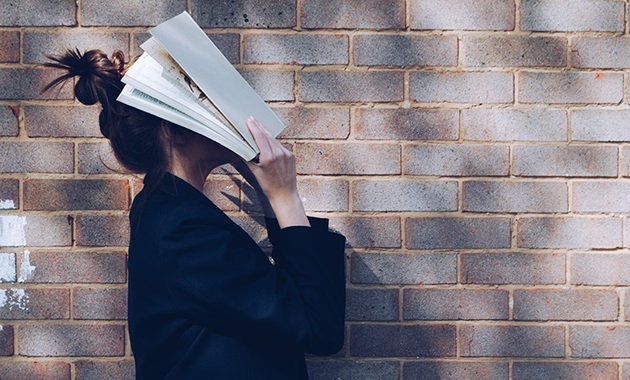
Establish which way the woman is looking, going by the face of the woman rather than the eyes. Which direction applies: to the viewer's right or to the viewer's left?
to the viewer's right

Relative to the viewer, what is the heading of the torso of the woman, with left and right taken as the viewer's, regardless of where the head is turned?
facing to the right of the viewer
